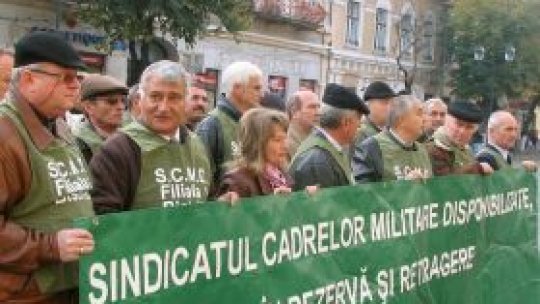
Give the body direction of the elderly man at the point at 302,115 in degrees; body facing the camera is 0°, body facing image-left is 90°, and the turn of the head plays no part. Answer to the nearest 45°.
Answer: approximately 315°

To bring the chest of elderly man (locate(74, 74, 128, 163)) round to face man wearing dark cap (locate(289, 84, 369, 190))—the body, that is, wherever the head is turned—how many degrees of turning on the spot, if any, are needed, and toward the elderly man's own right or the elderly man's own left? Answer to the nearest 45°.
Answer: approximately 45° to the elderly man's own left

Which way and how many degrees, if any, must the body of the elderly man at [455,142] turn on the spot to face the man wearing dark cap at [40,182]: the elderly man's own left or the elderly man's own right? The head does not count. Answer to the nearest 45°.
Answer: approximately 45° to the elderly man's own right

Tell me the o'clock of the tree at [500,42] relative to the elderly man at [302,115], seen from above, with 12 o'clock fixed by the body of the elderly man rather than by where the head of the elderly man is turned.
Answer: The tree is roughly at 8 o'clock from the elderly man.

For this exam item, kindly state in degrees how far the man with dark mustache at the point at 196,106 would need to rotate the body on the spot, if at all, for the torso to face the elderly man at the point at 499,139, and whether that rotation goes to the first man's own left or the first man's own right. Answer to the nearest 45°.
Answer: approximately 45° to the first man's own left

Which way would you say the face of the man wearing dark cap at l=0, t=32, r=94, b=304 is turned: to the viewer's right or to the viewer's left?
to the viewer's right

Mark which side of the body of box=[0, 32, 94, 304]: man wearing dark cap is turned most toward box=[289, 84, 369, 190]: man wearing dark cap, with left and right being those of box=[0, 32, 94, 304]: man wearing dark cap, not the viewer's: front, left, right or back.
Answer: left

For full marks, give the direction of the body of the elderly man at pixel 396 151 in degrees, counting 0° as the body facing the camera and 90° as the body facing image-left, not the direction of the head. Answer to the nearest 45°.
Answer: approximately 315°

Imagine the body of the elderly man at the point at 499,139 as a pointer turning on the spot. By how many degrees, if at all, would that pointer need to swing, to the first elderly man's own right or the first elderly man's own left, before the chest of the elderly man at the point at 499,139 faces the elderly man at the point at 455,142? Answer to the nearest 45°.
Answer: approximately 90° to the first elderly man's own right

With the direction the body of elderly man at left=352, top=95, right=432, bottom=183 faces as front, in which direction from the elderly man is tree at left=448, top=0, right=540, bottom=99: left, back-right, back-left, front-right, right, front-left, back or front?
back-left
